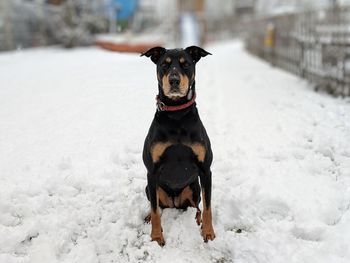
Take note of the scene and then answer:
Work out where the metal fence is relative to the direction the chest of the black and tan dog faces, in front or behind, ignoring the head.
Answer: behind

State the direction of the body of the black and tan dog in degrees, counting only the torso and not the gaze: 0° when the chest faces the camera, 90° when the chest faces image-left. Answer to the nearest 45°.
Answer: approximately 0°

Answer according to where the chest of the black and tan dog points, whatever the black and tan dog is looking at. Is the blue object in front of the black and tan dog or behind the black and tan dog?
behind
